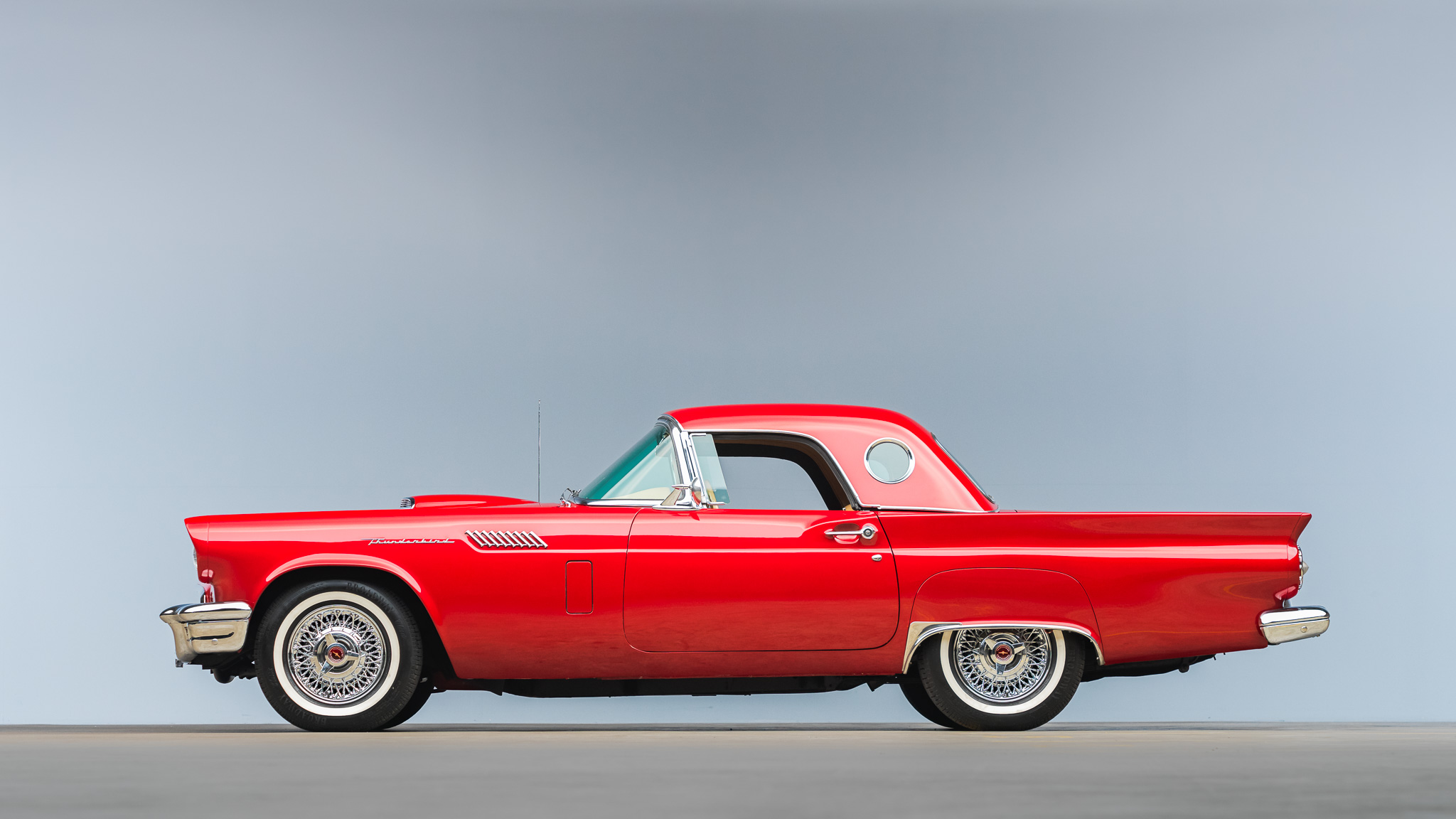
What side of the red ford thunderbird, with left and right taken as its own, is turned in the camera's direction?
left
